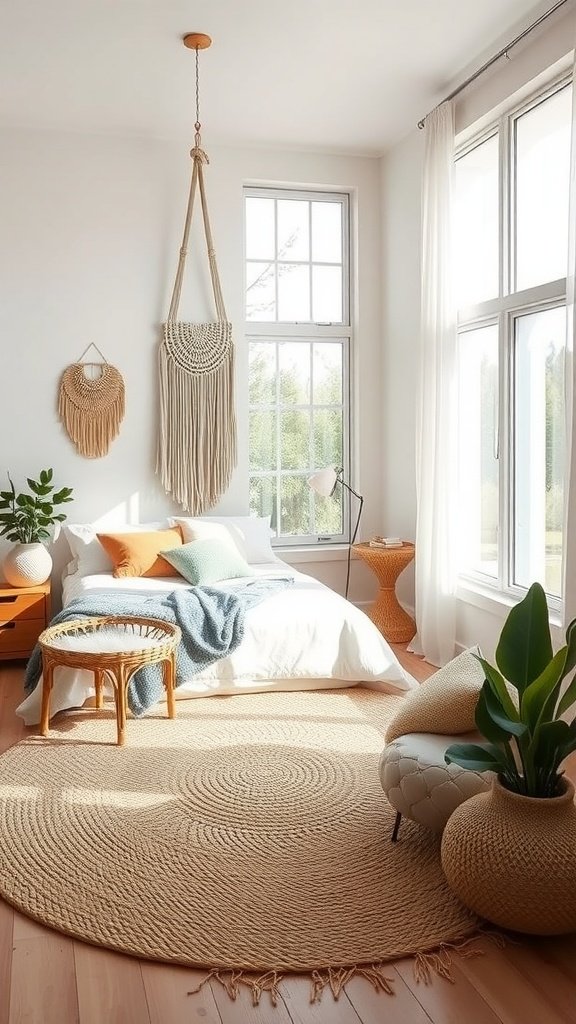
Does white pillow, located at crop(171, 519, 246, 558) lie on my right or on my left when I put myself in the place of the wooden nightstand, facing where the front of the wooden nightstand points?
on my left

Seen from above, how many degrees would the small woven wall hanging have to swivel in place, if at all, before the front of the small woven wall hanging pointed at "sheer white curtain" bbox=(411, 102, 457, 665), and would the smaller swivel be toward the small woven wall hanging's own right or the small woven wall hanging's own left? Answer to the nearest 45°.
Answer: approximately 45° to the small woven wall hanging's own left

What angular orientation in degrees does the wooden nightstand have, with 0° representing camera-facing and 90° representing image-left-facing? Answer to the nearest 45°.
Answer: approximately 0°

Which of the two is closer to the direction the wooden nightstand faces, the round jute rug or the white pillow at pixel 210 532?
the round jute rug

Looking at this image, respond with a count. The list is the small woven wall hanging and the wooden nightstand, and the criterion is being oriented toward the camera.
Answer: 2

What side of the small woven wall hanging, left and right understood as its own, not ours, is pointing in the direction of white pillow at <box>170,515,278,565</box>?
left

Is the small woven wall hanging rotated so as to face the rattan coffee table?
yes

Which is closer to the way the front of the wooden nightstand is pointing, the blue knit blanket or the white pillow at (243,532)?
the blue knit blanket
